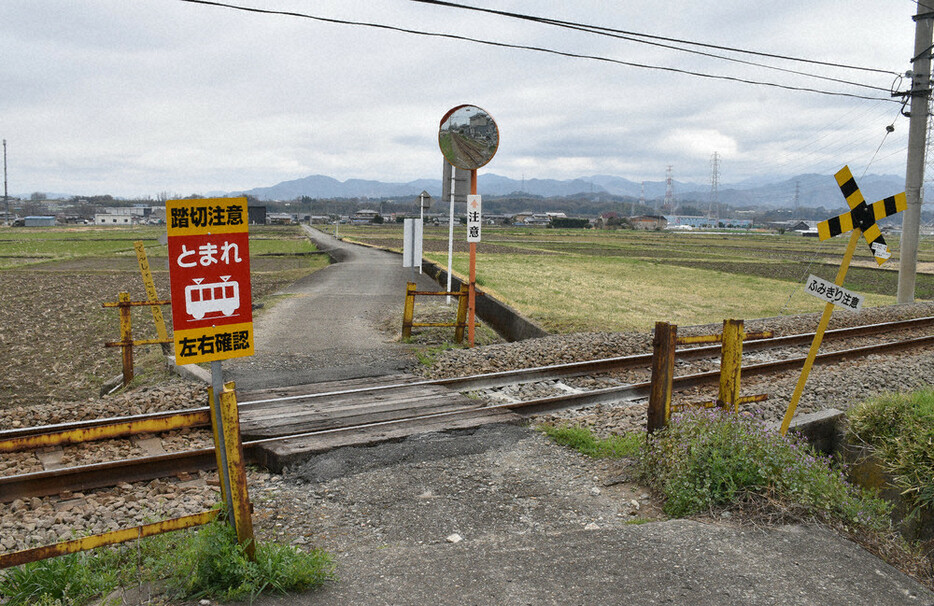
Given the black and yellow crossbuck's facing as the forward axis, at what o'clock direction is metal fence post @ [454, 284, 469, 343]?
The metal fence post is roughly at 4 o'clock from the black and yellow crossbuck.

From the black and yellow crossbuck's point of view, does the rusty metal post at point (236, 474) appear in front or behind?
in front

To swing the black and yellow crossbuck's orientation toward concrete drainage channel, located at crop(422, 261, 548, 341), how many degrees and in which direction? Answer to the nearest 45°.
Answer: approximately 135° to its right

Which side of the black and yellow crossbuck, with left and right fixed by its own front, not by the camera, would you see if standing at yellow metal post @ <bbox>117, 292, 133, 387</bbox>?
right

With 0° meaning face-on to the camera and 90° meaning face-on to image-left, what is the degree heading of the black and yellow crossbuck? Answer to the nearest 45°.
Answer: approximately 0°

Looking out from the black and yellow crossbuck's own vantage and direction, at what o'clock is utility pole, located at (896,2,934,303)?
The utility pole is roughly at 6 o'clock from the black and yellow crossbuck.

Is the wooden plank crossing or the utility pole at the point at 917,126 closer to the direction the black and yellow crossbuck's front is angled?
the wooden plank crossing

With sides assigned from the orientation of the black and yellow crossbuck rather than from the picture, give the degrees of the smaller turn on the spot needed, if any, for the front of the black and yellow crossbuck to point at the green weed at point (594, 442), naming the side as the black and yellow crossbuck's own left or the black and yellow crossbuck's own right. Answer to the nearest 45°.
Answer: approximately 90° to the black and yellow crossbuck's own right

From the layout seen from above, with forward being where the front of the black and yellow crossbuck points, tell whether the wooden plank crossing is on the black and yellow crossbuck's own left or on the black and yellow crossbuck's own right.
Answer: on the black and yellow crossbuck's own right
